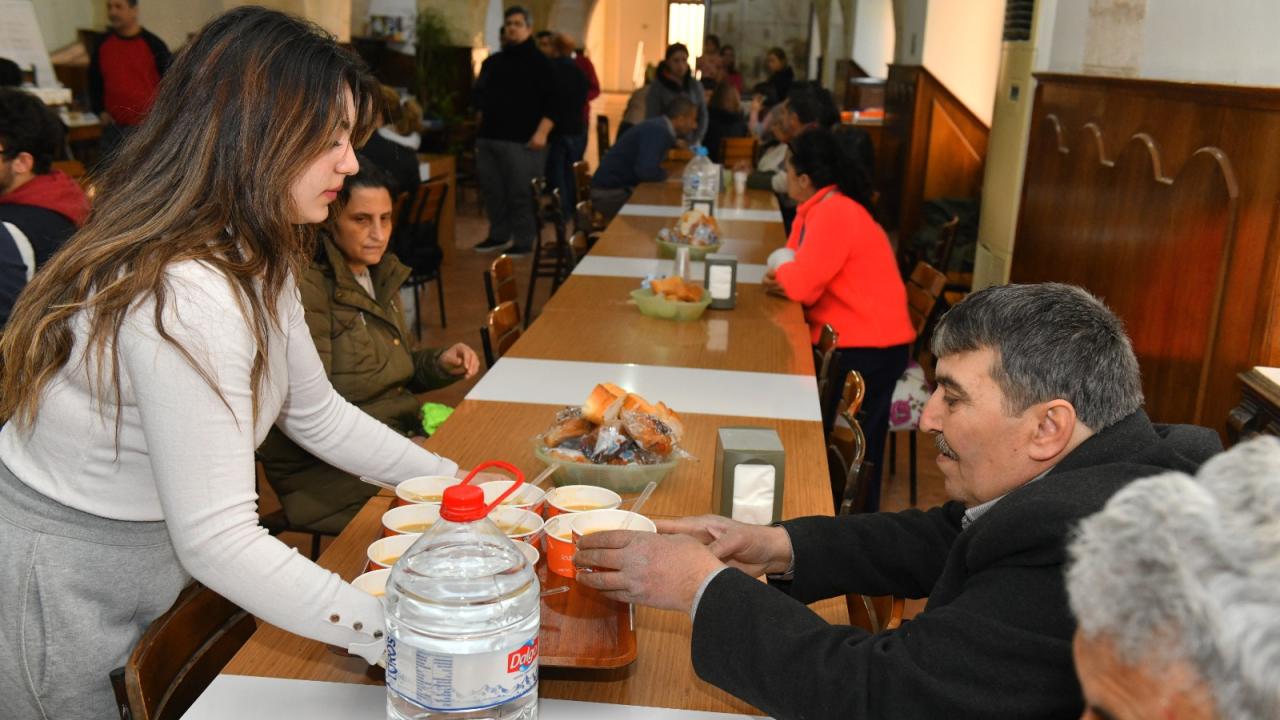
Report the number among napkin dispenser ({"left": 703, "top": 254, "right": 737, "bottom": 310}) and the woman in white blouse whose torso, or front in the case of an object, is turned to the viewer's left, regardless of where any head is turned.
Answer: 0

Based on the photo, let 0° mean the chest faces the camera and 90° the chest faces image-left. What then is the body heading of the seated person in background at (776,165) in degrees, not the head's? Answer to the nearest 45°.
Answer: approximately 90°

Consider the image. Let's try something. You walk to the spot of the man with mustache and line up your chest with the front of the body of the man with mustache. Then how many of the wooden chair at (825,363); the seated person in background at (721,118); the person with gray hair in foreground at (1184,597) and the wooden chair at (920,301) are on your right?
3

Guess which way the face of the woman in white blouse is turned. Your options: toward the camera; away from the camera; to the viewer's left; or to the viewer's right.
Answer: to the viewer's right

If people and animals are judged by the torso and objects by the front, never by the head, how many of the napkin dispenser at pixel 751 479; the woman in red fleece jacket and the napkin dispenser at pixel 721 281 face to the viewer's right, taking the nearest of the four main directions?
0

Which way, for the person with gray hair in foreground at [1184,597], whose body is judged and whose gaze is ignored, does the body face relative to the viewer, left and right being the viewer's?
facing to the left of the viewer

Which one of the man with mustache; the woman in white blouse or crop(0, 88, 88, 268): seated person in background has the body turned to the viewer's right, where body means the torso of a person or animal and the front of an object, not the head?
the woman in white blouse

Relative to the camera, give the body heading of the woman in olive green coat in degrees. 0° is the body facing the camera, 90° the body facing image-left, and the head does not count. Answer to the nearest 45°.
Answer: approximately 315°

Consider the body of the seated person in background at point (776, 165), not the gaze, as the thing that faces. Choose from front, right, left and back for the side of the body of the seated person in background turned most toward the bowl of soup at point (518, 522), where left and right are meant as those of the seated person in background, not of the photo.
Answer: left

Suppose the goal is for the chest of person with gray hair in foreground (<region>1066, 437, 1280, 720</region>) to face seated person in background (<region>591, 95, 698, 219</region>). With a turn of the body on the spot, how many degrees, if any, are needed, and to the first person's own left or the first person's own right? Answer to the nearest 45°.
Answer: approximately 45° to the first person's own right

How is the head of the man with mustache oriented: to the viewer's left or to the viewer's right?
to the viewer's left

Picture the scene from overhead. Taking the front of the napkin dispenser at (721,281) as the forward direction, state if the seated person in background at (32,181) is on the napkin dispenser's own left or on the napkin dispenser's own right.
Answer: on the napkin dispenser's own right

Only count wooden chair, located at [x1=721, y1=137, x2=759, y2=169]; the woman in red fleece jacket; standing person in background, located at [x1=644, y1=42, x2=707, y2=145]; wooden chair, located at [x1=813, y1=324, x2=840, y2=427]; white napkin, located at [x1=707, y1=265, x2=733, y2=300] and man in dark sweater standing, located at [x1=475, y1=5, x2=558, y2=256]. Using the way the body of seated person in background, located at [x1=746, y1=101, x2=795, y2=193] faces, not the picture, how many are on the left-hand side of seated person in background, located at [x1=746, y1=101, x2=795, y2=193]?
3

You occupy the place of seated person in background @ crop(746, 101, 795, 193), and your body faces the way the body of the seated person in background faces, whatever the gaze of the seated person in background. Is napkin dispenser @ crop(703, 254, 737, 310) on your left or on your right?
on your left

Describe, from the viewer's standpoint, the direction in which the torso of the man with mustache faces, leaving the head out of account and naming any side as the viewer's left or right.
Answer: facing to the left of the viewer

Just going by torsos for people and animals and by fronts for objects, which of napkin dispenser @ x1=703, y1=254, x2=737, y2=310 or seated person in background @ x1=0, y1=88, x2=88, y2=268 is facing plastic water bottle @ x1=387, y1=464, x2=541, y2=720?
the napkin dispenser

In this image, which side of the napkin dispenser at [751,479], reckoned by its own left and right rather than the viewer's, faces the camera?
front

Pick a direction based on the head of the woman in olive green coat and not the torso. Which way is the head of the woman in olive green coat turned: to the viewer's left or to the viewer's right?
to the viewer's right

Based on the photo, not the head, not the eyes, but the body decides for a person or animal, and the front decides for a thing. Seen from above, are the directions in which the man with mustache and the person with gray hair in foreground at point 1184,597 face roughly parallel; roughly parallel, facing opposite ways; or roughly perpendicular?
roughly parallel
